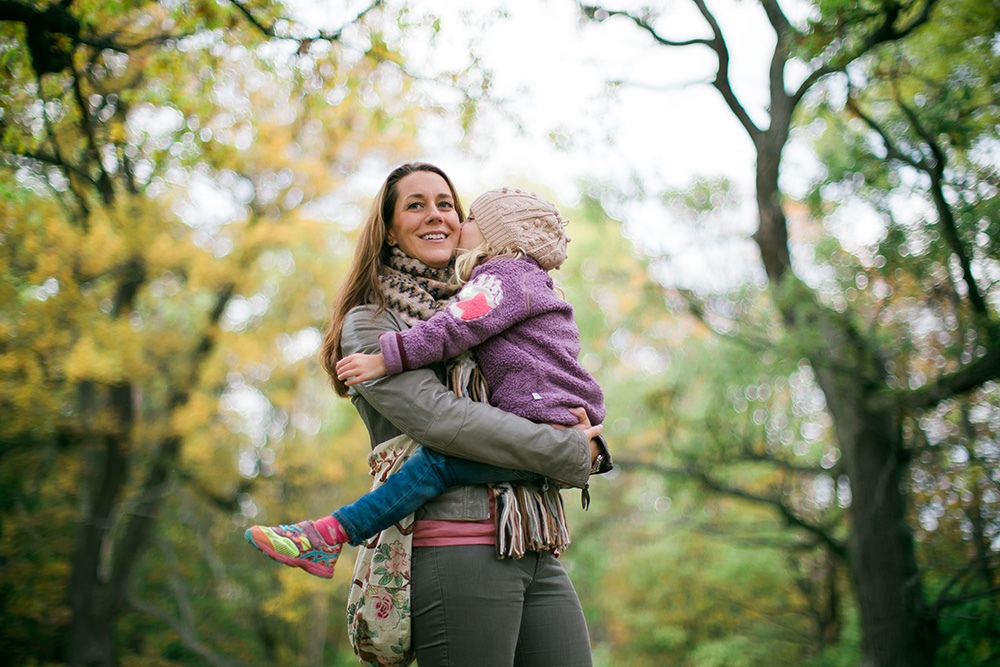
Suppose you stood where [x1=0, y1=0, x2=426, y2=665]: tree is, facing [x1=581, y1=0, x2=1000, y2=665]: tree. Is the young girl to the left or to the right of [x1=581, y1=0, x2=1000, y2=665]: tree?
right

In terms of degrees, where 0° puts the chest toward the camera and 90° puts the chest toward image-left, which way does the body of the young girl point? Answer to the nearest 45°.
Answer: approximately 90°

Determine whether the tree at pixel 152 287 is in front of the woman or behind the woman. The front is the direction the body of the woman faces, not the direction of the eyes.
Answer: behind

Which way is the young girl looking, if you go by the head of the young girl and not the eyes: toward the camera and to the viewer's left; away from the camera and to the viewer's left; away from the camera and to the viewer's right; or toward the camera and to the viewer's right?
away from the camera and to the viewer's left

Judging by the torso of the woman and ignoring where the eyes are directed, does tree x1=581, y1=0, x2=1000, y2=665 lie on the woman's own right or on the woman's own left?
on the woman's own left

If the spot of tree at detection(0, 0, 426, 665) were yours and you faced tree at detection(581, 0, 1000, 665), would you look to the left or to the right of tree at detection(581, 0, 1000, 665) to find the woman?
right

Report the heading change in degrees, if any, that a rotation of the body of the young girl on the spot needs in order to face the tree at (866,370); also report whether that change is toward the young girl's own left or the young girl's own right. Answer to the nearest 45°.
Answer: approximately 135° to the young girl's own right

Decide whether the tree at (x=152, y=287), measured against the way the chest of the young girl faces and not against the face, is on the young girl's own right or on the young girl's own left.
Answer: on the young girl's own right
